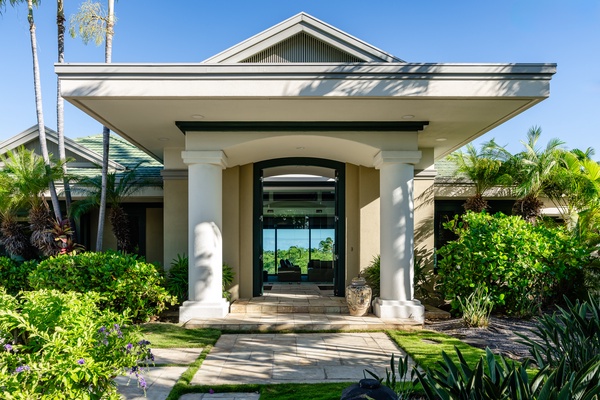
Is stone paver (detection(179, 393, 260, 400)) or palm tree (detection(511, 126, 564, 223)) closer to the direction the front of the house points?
the stone paver

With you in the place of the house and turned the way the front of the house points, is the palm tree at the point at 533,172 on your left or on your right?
on your left

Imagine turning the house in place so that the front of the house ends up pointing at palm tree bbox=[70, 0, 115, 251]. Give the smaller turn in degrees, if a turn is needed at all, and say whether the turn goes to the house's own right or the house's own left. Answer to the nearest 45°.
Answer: approximately 135° to the house's own right

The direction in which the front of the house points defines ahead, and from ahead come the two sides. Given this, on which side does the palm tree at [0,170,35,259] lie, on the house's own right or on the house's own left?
on the house's own right

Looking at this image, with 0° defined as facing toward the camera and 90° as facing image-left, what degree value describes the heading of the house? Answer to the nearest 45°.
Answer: approximately 0°

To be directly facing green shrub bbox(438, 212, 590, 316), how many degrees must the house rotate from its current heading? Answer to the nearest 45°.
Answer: approximately 90° to its left

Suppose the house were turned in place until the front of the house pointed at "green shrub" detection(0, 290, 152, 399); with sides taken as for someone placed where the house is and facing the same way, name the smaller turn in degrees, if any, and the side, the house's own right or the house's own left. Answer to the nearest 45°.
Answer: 0° — it already faces it

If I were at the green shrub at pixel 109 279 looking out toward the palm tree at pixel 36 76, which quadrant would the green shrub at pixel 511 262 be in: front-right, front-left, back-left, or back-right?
back-right

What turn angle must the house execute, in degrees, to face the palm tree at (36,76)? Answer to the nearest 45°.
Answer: approximately 135° to its right
